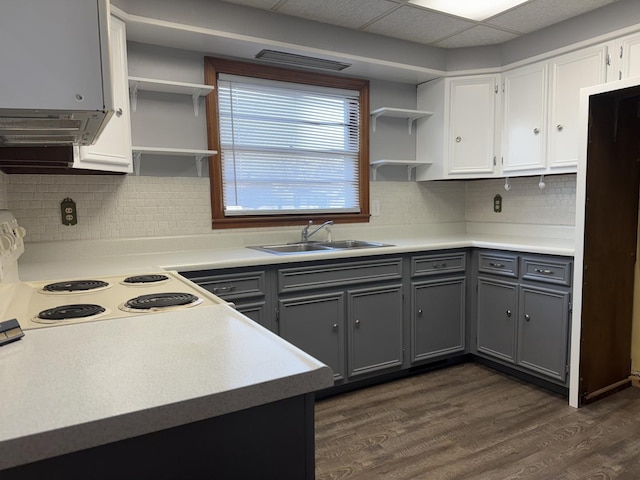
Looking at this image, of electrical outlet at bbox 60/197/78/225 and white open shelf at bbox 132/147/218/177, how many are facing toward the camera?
2

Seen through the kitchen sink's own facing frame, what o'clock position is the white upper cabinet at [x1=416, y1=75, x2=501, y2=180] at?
The white upper cabinet is roughly at 10 o'clock from the kitchen sink.

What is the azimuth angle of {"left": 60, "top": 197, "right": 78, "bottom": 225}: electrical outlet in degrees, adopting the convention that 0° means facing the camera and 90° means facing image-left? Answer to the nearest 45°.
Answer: approximately 0°

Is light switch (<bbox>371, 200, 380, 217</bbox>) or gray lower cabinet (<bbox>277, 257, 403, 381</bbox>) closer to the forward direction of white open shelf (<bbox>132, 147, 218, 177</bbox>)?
the gray lower cabinet
